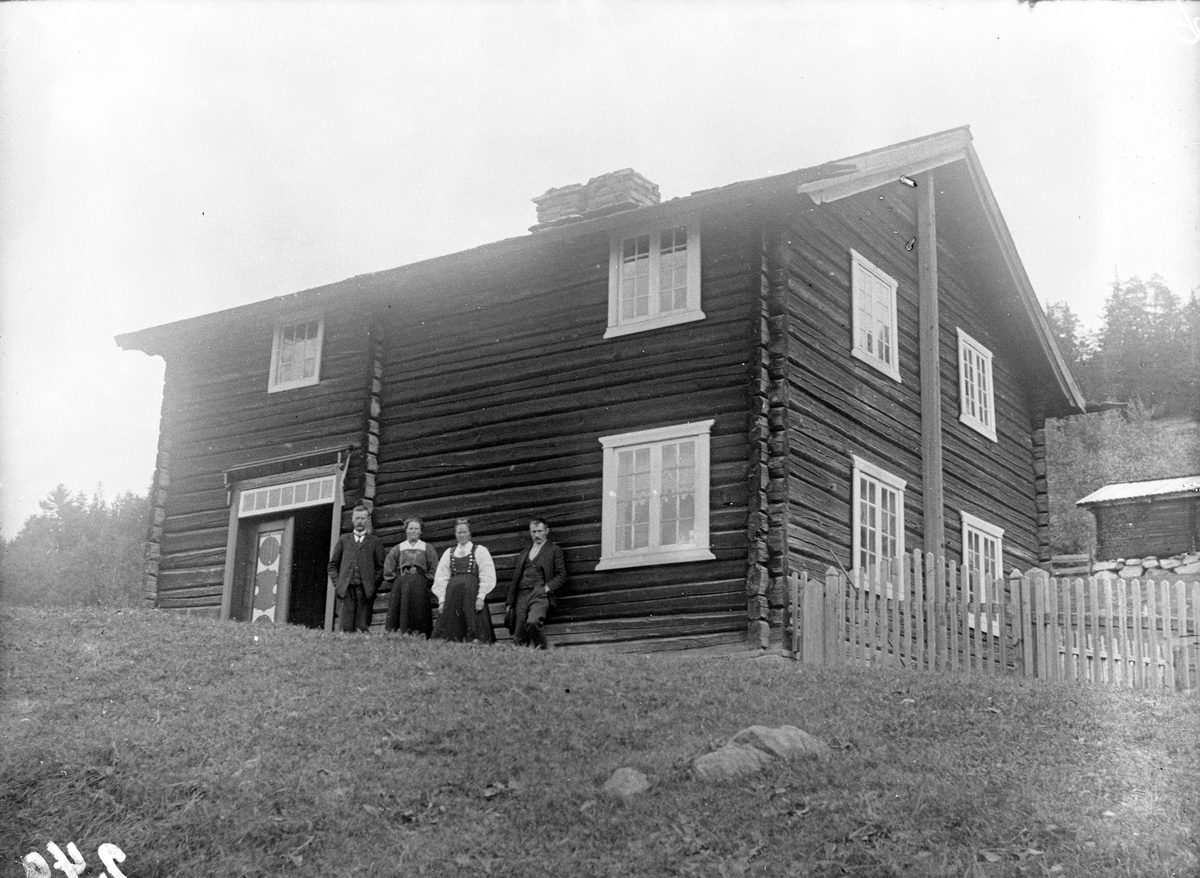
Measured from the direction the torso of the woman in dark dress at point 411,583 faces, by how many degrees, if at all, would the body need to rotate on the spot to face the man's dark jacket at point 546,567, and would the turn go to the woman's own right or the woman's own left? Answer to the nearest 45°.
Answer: approximately 90° to the woman's own left

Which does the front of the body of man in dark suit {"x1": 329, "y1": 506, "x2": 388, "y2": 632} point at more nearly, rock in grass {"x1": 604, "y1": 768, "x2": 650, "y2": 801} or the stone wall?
the rock in grass

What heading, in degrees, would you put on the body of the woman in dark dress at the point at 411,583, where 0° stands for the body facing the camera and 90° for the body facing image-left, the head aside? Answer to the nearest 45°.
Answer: approximately 0°

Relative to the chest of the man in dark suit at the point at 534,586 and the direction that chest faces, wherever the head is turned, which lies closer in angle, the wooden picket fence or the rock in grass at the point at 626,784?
the rock in grass

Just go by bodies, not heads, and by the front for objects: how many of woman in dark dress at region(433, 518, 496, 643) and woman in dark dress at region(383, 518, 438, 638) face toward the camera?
2

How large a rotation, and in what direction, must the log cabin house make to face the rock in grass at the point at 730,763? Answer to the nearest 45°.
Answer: approximately 45° to its left
